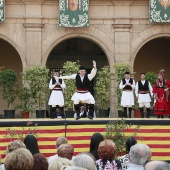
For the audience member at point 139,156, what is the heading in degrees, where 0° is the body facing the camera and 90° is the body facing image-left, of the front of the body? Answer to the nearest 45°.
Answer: approximately 180°

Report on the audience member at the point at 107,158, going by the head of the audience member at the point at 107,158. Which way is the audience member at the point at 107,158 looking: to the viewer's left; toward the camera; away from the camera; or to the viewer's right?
away from the camera

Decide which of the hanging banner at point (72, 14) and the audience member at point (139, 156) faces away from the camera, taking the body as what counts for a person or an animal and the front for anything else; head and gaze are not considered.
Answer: the audience member

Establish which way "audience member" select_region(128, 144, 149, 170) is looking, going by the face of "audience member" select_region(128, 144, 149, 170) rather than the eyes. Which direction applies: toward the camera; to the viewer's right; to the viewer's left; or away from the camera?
away from the camera

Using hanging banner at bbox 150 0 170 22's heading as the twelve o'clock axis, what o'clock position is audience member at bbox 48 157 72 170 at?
The audience member is roughly at 12 o'clock from the hanging banner.

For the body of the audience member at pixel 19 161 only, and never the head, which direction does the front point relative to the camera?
away from the camera

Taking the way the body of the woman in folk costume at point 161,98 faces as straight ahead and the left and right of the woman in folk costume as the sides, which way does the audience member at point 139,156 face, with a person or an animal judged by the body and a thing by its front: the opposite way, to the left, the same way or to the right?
the opposite way

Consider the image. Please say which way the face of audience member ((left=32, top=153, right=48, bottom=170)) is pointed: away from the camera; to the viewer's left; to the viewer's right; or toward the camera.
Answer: away from the camera

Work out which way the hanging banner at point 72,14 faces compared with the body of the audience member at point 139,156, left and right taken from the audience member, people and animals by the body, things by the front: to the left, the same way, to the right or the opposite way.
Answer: the opposite way

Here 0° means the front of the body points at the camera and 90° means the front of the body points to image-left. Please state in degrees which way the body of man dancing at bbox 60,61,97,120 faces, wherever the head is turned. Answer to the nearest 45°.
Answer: approximately 0°

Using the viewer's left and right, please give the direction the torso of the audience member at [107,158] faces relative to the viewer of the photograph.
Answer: facing away from the viewer

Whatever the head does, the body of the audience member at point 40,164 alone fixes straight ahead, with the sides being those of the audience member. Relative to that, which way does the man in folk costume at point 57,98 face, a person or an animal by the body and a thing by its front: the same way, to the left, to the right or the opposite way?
the opposite way
